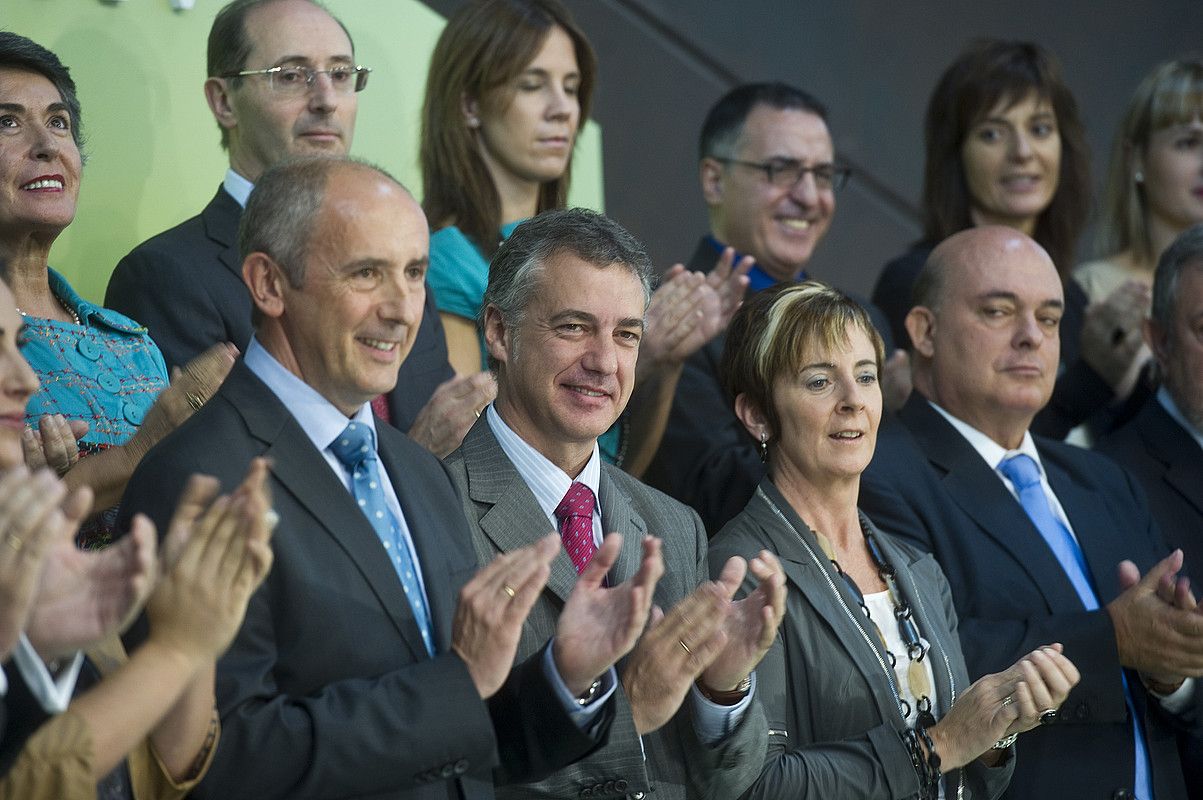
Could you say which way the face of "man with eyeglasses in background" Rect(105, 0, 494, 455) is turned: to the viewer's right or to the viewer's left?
to the viewer's right

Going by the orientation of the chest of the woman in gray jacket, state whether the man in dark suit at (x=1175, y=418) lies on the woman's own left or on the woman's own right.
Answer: on the woman's own left

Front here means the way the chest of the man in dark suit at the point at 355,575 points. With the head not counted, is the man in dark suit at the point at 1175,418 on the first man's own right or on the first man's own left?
on the first man's own left

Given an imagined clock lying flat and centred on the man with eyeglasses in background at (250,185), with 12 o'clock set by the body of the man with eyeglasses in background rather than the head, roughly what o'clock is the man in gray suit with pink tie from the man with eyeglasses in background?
The man in gray suit with pink tie is roughly at 12 o'clock from the man with eyeglasses in background.

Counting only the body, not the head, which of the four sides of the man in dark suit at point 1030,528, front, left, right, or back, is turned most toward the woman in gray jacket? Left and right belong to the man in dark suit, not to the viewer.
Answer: right

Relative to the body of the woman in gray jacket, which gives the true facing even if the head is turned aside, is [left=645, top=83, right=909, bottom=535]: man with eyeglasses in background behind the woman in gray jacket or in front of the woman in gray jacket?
behind

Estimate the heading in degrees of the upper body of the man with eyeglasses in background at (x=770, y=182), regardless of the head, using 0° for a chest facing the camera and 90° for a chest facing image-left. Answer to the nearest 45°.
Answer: approximately 315°

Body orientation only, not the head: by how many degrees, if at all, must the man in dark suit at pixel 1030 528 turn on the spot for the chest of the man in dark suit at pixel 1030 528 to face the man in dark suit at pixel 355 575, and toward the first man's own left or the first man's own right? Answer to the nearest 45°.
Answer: approximately 90° to the first man's own right
